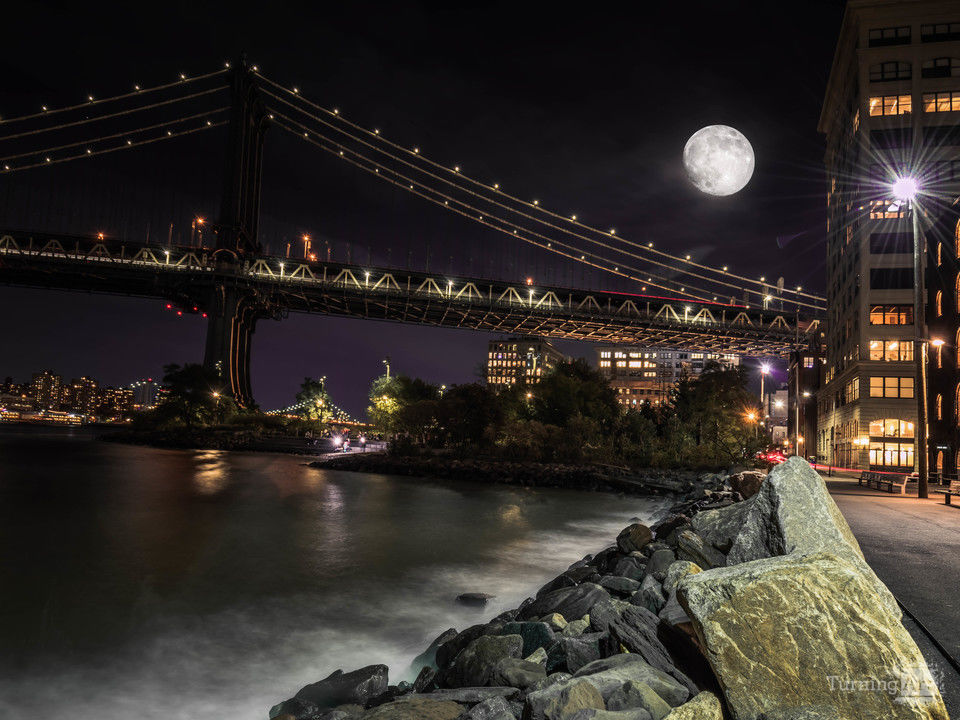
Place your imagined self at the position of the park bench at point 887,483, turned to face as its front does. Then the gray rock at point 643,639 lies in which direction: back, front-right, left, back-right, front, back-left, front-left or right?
front-left

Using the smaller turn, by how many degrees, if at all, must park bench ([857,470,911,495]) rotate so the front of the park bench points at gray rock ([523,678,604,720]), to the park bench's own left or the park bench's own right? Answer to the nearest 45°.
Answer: approximately 45° to the park bench's own left

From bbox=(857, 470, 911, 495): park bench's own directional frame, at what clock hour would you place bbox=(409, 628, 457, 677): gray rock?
The gray rock is roughly at 11 o'clock from the park bench.

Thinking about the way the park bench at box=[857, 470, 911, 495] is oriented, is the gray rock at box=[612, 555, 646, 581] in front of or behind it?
in front

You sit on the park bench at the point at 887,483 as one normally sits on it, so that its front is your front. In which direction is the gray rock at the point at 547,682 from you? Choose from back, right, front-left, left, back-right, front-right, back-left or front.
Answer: front-left

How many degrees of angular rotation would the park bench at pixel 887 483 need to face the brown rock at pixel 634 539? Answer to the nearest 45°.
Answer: approximately 45° to its left

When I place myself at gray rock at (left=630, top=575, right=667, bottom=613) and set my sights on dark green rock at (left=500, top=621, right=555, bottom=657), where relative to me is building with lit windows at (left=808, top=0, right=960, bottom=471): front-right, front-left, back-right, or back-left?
back-right

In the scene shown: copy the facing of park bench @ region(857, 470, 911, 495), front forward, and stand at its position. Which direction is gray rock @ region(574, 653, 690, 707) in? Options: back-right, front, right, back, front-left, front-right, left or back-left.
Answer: front-left

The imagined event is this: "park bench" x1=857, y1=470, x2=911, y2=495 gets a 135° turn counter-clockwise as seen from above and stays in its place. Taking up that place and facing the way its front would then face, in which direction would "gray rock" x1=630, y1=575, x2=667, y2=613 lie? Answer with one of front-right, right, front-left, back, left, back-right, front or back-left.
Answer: right

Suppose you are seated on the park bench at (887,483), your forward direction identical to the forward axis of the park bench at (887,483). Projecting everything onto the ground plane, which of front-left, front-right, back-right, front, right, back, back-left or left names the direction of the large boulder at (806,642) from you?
front-left

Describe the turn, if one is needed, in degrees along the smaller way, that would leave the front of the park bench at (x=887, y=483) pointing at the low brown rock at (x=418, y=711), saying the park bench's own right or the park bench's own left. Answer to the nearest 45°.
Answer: approximately 45° to the park bench's own left

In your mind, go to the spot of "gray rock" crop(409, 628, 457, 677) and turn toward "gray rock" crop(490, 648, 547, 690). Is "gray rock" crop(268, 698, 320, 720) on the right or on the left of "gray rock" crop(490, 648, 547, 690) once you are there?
right

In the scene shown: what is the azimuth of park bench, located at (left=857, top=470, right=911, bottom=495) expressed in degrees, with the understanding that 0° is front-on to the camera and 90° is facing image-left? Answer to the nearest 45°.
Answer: approximately 45°

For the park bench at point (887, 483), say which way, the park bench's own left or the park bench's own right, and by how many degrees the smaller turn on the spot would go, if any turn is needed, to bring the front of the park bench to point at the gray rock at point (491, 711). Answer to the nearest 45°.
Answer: approximately 45° to the park bench's own left

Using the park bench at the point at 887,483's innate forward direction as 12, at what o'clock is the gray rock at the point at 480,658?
The gray rock is roughly at 11 o'clock from the park bench.
